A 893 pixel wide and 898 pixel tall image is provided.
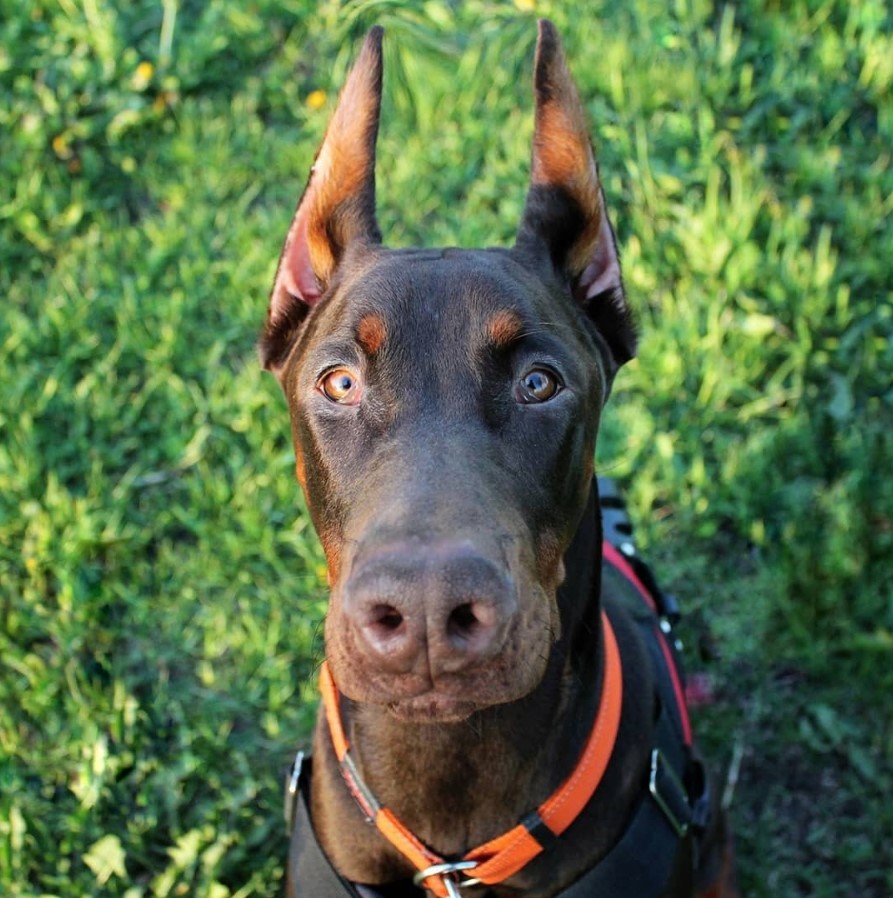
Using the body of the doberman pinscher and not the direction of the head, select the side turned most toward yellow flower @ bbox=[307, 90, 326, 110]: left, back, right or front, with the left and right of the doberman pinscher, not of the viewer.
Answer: back

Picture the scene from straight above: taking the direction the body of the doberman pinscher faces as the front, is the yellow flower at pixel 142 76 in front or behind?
behind

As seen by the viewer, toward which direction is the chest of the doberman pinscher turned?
toward the camera

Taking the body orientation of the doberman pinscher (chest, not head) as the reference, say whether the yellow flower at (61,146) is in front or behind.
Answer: behind
